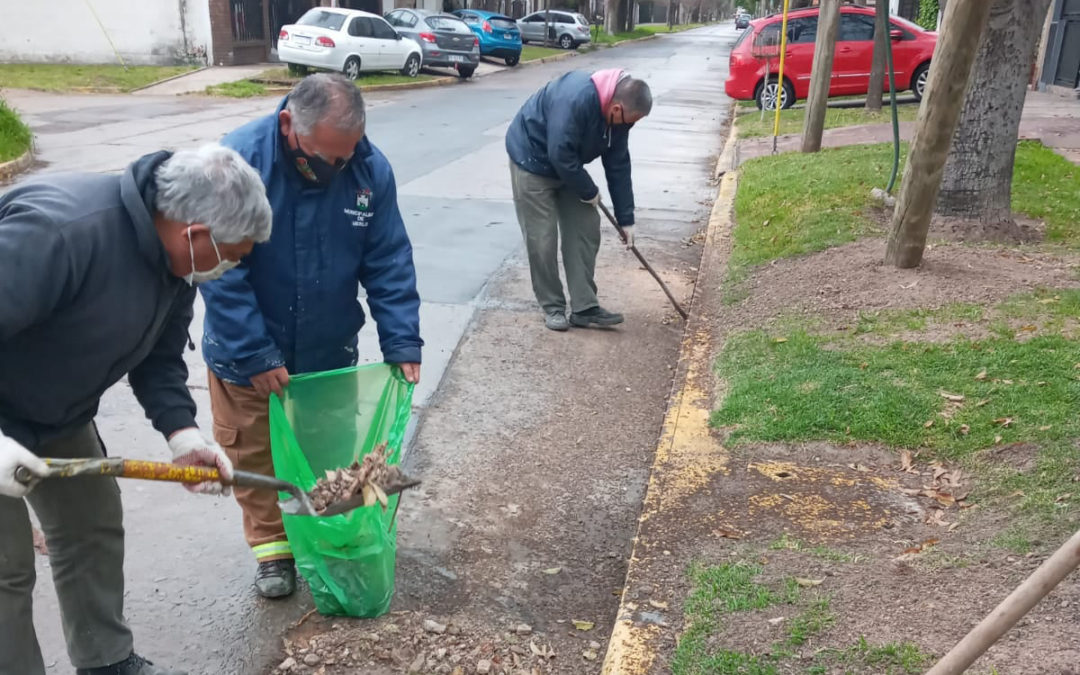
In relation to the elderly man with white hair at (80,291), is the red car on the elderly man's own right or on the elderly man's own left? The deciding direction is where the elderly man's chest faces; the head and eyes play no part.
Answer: on the elderly man's own left

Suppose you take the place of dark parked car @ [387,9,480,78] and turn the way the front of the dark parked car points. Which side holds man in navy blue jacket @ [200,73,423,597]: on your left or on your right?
on your left

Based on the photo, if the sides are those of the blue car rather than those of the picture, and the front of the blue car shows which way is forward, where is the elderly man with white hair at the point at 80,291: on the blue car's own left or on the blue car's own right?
on the blue car's own left

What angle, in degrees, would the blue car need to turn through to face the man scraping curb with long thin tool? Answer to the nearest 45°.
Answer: approximately 135° to its left

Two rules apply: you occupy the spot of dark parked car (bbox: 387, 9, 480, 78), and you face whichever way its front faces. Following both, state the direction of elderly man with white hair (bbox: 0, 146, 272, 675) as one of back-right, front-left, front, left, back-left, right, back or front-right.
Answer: back-left

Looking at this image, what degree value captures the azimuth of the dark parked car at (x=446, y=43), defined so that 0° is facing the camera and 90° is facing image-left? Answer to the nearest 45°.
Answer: approximately 135°

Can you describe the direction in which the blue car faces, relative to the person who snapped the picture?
facing away from the viewer and to the left of the viewer

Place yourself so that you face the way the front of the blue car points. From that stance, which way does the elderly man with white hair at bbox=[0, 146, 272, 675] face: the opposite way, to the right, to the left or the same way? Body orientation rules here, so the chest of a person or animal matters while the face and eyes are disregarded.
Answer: to the right

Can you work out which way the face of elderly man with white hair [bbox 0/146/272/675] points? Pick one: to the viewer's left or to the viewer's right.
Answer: to the viewer's right

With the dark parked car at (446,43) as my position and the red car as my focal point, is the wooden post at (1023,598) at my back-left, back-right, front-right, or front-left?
front-right

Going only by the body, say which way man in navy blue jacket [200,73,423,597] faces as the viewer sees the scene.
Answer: toward the camera

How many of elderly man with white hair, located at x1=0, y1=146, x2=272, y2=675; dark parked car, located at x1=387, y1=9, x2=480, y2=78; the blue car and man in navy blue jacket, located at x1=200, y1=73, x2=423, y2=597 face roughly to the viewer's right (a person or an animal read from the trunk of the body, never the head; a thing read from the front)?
1

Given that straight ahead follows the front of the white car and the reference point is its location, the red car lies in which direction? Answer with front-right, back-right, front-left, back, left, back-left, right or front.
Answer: right

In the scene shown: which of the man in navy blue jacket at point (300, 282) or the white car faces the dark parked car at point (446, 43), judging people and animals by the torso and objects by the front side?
the white car

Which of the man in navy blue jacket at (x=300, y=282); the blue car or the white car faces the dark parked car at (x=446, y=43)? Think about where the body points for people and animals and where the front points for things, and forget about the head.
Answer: the white car

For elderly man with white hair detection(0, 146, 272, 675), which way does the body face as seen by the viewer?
to the viewer's right

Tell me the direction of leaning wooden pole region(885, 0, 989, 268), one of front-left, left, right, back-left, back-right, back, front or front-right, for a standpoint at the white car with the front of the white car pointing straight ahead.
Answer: back-right

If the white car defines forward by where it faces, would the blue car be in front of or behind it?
in front
